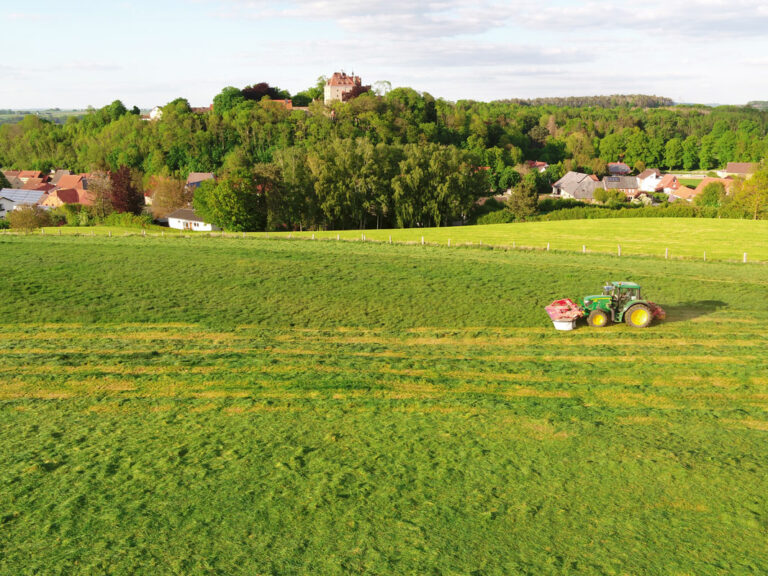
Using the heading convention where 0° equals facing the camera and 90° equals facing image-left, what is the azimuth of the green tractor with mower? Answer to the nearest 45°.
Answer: approximately 90°
